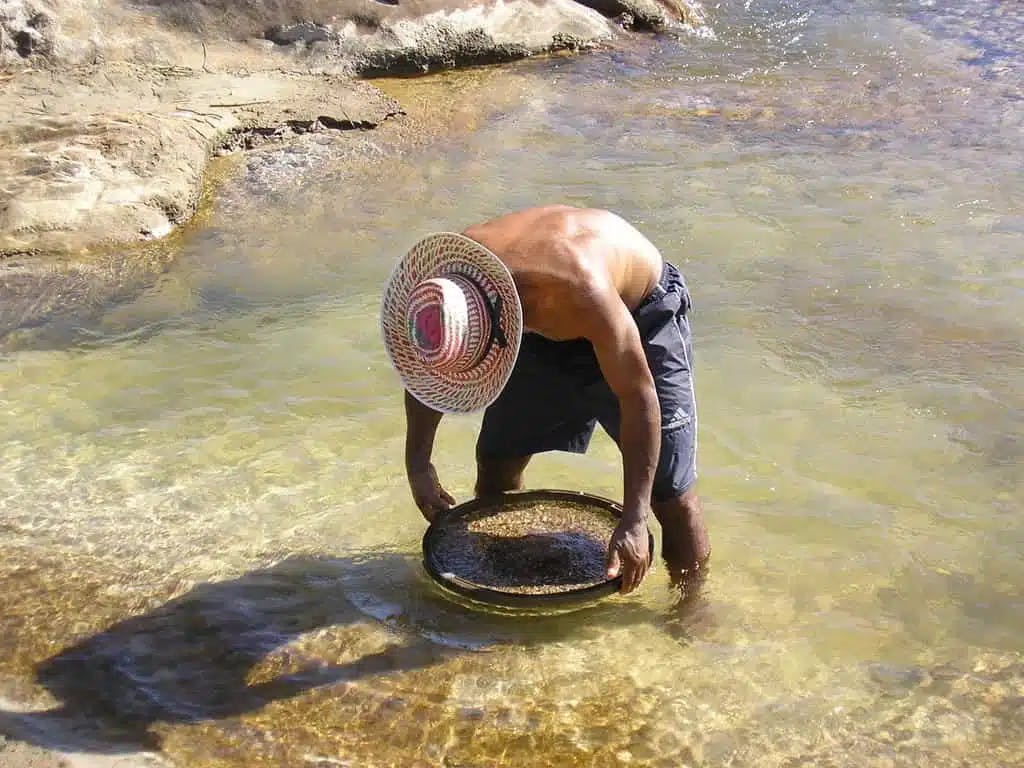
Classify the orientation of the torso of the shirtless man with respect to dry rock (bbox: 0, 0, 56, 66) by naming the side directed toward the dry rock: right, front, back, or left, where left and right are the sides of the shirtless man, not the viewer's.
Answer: right

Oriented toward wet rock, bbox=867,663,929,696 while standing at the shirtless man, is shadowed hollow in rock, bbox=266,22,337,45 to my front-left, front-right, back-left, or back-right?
back-left

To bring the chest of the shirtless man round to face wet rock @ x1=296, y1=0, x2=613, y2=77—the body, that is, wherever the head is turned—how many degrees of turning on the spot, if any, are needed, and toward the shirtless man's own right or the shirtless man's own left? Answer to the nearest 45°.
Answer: approximately 135° to the shirtless man's own right

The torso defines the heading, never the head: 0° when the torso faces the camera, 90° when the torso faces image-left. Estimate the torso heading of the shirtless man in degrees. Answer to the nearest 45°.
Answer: approximately 45°

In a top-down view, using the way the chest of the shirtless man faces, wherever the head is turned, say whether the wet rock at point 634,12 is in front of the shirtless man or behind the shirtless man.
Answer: behind

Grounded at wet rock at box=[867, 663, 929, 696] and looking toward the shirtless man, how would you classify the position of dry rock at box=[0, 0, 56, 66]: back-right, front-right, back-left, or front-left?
front-right

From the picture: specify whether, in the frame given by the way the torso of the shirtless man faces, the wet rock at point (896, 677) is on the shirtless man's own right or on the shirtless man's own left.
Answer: on the shirtless man's own left

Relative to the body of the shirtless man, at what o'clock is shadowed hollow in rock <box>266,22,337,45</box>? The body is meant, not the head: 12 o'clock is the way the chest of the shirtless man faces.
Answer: The shadowed hollow in rock is roughly at 4 o'clock from the shirtless man.
